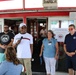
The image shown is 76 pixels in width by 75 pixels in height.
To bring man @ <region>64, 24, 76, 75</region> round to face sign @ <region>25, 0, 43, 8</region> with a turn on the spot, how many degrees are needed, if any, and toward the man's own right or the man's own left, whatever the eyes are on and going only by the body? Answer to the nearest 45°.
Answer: approximately 135° to the man's own right

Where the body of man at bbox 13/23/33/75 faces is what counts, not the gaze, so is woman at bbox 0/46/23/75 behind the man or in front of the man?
in front

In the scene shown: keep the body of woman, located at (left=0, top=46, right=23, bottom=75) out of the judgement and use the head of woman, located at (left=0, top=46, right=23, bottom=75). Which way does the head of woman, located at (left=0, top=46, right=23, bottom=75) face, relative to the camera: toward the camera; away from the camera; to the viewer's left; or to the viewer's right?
away from the camera

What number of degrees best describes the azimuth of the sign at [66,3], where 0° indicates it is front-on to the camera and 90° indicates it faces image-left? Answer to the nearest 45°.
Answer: approximately 0°

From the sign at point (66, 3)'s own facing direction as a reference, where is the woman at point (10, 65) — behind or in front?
in front
